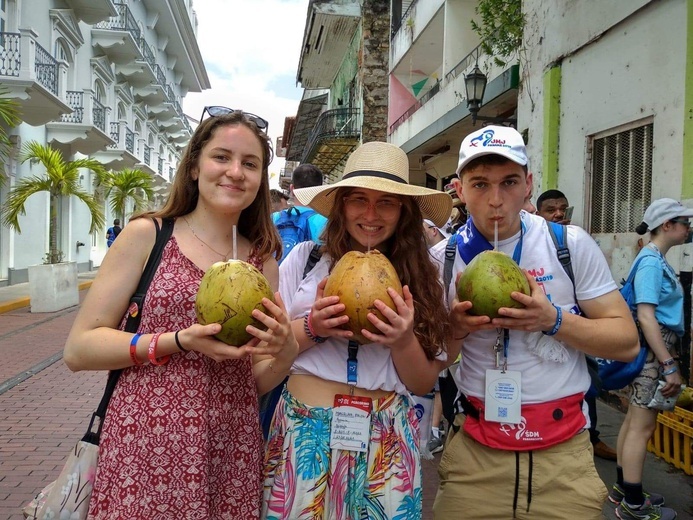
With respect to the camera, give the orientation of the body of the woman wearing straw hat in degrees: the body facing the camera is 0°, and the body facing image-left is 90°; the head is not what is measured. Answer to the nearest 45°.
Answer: approximately 0°

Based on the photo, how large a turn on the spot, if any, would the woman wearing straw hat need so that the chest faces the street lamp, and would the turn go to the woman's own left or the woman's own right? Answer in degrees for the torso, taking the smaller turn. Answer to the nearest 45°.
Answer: approximately 180°

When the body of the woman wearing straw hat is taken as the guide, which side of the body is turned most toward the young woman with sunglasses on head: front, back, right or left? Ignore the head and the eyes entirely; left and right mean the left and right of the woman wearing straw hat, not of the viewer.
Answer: right

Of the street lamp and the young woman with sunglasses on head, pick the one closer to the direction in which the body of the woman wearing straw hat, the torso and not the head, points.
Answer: the young woman with sunglasses on head
